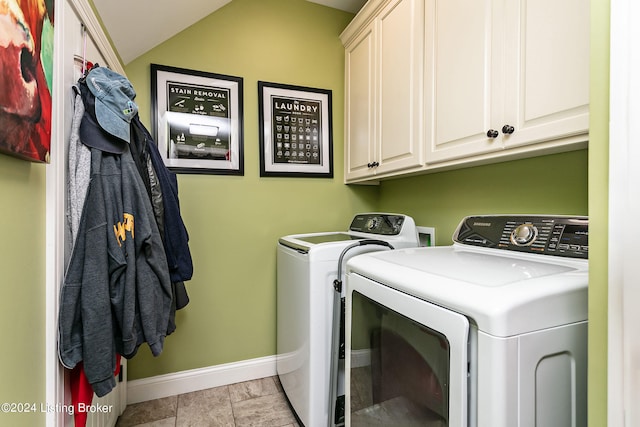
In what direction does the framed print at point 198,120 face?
toward the camera

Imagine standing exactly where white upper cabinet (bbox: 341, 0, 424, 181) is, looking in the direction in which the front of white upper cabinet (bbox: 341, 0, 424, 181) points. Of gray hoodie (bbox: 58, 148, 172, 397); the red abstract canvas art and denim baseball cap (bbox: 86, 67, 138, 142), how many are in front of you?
3

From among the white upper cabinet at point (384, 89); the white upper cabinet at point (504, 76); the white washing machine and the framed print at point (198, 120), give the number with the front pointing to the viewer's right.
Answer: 0

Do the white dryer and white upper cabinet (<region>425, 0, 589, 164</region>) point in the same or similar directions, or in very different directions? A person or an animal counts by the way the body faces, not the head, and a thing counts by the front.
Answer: same or similar directions

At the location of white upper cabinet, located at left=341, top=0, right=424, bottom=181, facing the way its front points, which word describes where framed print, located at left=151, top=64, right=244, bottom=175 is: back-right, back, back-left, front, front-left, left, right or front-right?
front-right

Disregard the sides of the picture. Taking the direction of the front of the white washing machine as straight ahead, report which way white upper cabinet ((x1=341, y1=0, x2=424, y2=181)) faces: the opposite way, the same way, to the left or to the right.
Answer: the same way

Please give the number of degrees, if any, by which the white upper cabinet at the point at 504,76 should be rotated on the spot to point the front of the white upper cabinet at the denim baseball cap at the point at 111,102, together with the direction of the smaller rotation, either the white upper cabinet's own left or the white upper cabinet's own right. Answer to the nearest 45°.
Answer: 0° — it already faces it

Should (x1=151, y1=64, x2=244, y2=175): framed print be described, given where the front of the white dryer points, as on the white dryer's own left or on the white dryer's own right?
on the white dryer's own right

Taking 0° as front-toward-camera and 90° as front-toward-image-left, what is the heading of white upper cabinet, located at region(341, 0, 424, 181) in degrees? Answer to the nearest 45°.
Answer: approximately 45°

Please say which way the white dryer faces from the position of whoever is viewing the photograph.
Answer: facing the viewer and to the left of the viewer

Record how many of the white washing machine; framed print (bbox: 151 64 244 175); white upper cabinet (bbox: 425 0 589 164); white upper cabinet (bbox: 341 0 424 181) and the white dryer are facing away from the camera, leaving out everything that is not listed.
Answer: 0

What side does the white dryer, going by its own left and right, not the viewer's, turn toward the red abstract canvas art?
front

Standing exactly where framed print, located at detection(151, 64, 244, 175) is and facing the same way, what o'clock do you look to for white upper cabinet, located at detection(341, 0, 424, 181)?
The white upper cabinet is roughly at 10 o'clock from the framed print.

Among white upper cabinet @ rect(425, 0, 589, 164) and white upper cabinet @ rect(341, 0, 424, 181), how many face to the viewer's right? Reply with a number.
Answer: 0

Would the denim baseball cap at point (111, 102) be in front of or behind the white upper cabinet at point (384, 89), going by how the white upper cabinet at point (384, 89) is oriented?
in front

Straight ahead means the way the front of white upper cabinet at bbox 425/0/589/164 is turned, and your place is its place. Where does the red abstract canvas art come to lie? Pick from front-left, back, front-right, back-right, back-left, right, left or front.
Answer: front

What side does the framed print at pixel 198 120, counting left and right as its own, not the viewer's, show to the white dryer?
front
